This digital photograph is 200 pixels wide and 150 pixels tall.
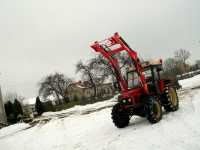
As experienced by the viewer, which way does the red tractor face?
facing the viewer and to the left of the viewer
